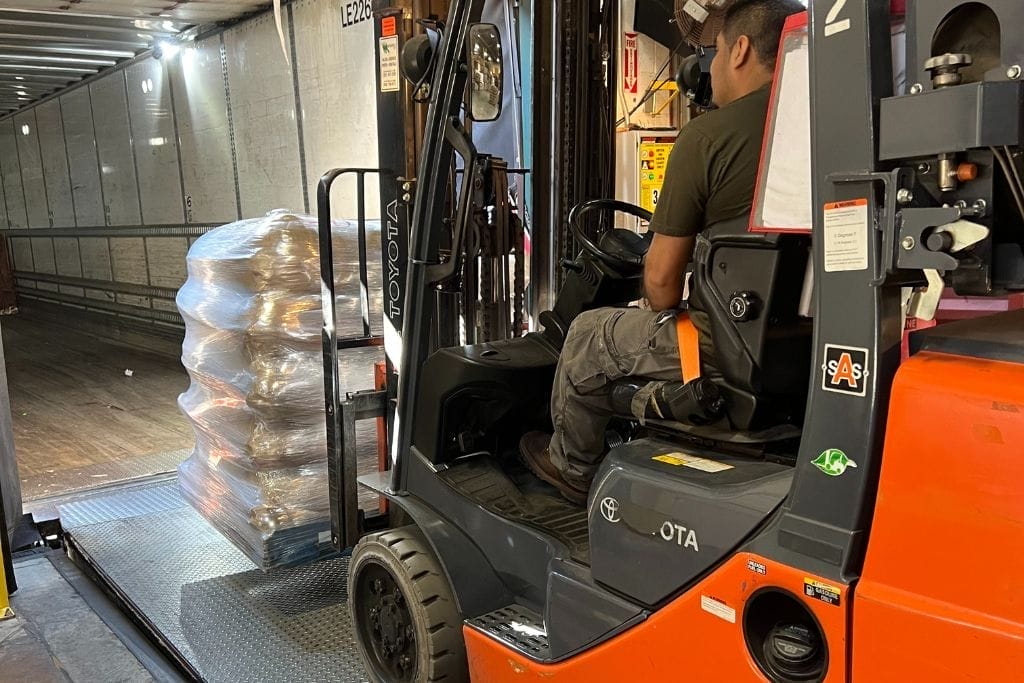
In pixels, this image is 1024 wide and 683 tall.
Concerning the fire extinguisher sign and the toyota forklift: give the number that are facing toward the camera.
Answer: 1

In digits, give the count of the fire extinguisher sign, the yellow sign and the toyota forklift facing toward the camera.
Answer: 2

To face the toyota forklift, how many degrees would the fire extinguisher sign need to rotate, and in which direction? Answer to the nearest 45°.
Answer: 0° — it already faces it

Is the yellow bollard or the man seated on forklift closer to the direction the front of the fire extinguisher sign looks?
the man seated on forklift

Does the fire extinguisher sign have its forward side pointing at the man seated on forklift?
yes

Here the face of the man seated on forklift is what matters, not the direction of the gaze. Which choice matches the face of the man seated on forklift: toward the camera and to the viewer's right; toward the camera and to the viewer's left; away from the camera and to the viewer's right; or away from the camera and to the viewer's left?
away from the camera and to the viewer's left

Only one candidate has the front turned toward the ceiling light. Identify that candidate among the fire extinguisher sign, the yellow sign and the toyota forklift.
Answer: the toyota forklift

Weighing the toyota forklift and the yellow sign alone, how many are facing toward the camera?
1

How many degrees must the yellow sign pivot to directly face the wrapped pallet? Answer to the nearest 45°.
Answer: approximately 45° to its right

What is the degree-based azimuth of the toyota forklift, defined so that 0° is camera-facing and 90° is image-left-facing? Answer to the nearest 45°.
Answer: approximately 135°

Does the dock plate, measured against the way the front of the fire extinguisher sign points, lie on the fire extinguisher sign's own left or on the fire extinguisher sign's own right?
on the fire extinguisher sign's own right

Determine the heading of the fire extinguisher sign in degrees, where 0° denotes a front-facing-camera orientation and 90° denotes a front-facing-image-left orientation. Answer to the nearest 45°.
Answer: approximately 0°
